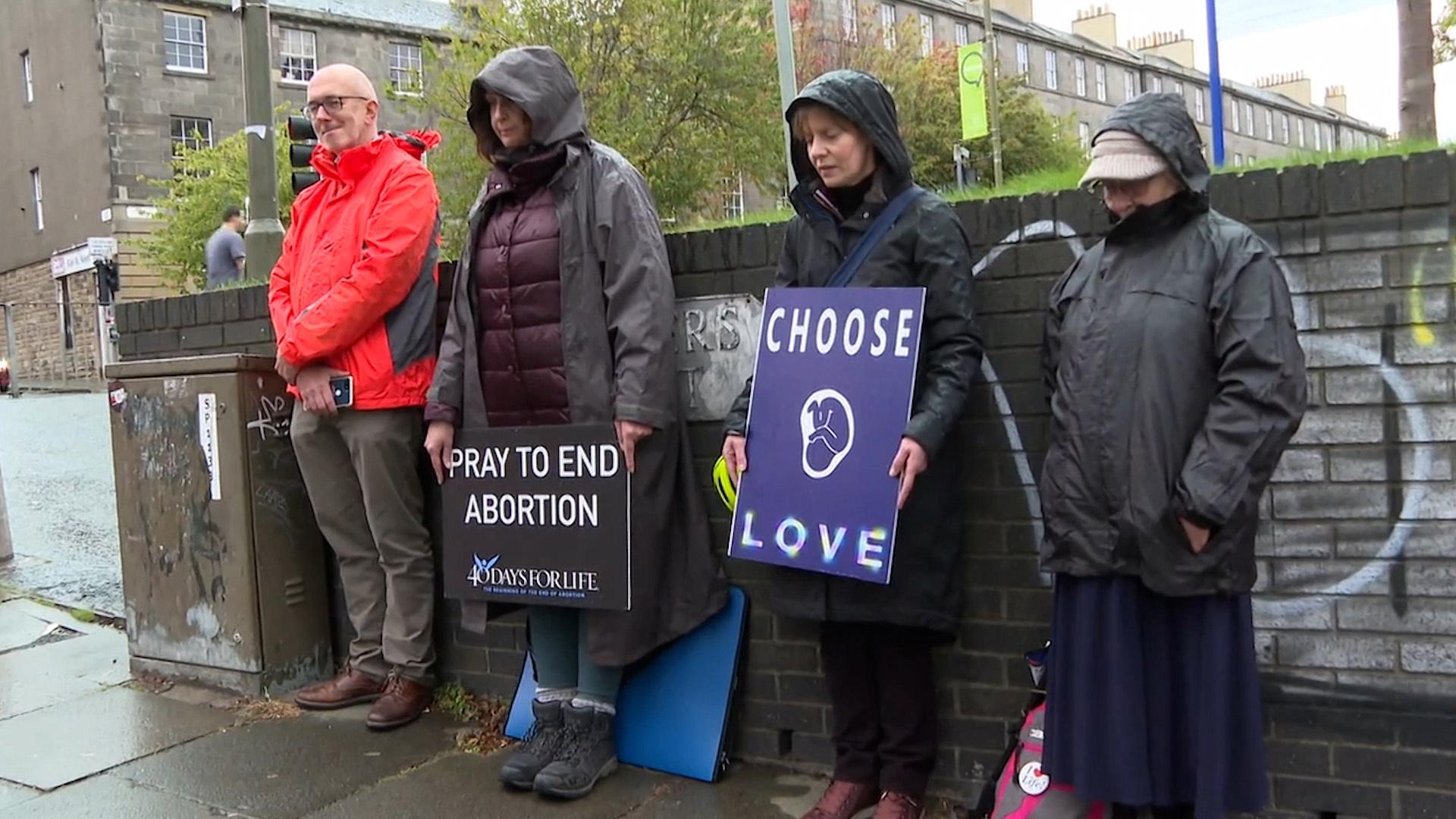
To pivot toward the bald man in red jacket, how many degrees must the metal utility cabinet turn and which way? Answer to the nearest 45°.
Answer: approximately 90° to its left

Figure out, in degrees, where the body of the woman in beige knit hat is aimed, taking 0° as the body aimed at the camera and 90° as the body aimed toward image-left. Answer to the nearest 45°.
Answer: approximately 45°

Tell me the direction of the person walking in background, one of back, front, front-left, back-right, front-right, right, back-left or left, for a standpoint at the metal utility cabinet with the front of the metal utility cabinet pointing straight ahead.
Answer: back-right

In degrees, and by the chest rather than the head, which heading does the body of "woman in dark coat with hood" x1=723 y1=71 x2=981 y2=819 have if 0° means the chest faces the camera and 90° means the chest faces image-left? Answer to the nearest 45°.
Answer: approximately 45°

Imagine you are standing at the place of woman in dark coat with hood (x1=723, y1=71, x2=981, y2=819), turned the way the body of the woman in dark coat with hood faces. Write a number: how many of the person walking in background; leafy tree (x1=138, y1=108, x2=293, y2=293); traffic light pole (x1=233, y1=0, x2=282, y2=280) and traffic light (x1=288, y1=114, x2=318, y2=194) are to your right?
4

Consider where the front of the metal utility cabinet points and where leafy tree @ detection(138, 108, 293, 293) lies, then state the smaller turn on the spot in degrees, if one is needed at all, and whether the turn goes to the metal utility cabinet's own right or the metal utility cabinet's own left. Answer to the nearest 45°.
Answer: approximately 135° to the metal utility cabinet's own right

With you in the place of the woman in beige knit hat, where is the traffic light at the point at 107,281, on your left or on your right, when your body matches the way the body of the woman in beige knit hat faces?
on your right

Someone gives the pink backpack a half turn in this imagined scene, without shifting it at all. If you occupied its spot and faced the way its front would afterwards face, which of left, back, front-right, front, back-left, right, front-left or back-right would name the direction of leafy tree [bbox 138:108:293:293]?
front-left

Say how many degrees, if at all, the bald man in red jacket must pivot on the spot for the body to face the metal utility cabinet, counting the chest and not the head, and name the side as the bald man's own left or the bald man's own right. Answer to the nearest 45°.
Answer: approximately 90° to the bald man's own right
